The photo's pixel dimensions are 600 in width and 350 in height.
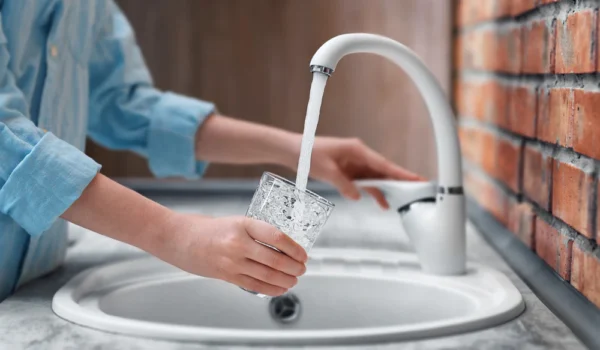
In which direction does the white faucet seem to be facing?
to the viewer's left
